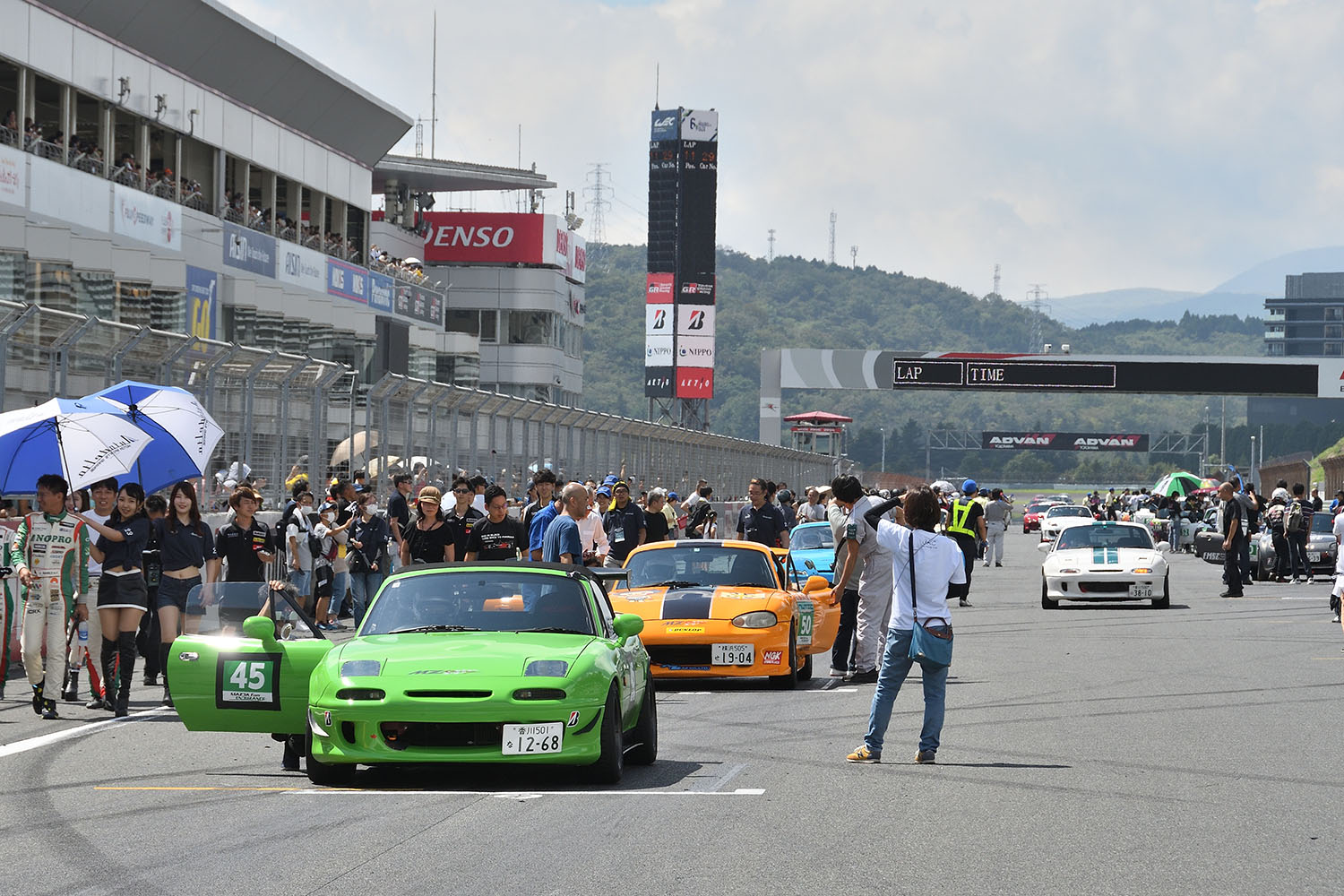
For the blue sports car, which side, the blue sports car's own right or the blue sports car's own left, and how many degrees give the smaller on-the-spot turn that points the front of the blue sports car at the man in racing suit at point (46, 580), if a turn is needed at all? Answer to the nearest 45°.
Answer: approximately 45° to the blue sports car's own right

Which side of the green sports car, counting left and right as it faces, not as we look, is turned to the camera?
front

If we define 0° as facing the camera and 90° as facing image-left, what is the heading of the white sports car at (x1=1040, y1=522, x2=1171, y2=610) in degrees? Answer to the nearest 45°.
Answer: approximately 0°

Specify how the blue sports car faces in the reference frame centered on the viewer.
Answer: facing the viewer

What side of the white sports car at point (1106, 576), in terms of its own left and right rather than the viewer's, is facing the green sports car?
front

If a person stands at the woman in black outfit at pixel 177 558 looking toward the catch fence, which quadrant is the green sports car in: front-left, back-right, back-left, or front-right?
back-right

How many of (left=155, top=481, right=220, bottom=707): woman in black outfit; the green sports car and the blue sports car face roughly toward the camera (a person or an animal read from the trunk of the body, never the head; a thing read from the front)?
3

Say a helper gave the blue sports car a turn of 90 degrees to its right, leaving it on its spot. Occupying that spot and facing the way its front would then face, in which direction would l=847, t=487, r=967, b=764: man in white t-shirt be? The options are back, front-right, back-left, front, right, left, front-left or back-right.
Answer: left

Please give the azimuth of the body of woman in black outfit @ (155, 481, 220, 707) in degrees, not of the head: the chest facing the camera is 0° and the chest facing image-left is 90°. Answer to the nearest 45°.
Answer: approximately 0°

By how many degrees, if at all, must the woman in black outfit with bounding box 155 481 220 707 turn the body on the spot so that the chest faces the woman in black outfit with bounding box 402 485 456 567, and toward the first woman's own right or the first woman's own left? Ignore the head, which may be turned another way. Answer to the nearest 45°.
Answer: approximately 135° to the first woman's own left

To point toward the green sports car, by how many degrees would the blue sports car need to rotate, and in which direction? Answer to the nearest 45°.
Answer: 0° — it already faces it

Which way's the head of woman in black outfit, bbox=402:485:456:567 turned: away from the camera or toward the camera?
toward the camera

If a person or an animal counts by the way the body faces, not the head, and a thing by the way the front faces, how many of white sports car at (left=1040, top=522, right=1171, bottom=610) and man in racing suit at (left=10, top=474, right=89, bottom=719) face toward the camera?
2

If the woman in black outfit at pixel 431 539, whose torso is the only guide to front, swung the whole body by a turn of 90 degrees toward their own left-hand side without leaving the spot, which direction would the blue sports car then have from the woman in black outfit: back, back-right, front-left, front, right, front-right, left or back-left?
front-left

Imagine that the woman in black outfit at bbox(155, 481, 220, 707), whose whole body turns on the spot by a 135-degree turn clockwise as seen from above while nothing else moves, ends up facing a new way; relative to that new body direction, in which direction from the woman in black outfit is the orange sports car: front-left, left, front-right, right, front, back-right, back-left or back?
back-right

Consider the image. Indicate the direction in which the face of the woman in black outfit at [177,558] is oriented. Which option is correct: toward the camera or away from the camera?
toward the camera

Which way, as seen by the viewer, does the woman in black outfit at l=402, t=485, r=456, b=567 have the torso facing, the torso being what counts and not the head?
toward the camera

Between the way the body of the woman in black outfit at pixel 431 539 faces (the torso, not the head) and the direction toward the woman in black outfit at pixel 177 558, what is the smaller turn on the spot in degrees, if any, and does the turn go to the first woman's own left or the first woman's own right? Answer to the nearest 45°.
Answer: approximately 45° to the first woman's own right

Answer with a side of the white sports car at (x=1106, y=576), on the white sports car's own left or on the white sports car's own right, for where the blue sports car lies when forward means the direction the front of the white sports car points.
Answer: on the white sports car's own right
